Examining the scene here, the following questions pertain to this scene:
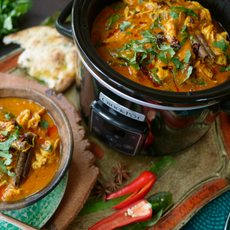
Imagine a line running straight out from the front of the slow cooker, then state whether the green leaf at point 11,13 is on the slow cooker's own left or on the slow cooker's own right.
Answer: on the slow cooker's own right

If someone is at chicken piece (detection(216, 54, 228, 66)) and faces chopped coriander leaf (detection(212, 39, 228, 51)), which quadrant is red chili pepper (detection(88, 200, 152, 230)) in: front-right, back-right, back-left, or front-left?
back-left

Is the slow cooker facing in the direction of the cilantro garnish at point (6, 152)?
yes

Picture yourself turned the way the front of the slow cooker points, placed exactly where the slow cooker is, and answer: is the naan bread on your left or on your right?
on your right

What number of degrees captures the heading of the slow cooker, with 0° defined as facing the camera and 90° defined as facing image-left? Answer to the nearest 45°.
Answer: approximately 45°
